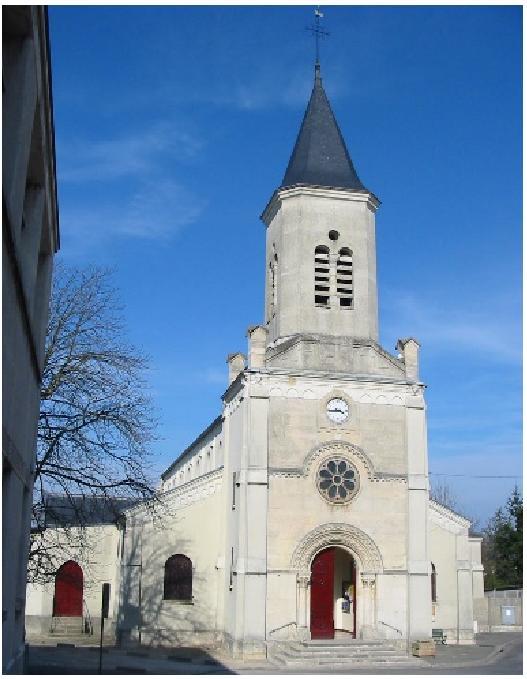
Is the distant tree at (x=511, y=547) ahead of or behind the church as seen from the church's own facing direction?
behind

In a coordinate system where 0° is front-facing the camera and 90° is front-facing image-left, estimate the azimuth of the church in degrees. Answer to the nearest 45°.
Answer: approximately 0°

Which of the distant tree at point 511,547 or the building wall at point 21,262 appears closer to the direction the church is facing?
the building wall

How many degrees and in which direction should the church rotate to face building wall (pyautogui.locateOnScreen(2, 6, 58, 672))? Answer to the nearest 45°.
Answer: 0° — it already faces it
